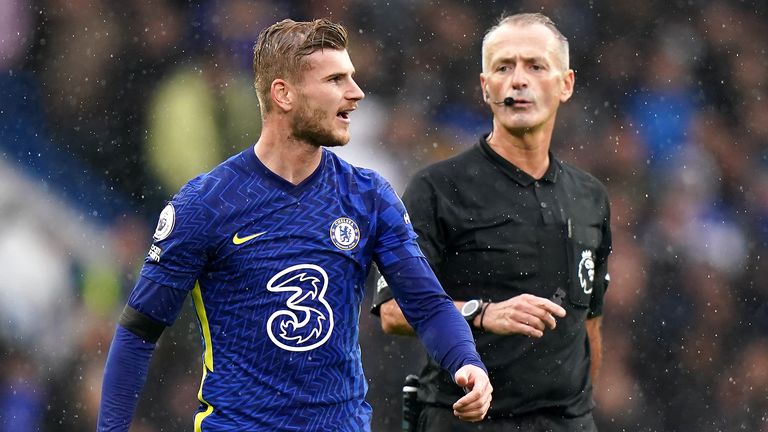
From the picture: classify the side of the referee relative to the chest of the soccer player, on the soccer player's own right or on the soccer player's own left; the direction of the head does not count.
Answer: on the soccer player's own left

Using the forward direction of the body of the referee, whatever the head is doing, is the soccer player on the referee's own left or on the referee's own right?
on the referee's own right

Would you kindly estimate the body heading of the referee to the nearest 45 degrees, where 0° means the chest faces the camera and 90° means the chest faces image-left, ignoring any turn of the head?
approximately 315°

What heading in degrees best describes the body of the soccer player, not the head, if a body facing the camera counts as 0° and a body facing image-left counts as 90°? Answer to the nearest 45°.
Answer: approximately 315°
